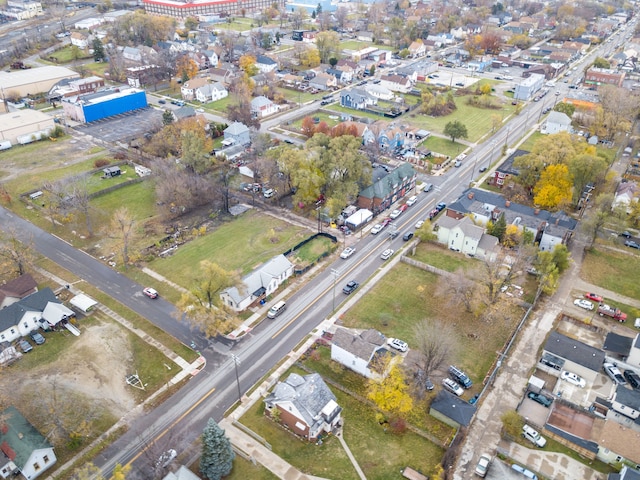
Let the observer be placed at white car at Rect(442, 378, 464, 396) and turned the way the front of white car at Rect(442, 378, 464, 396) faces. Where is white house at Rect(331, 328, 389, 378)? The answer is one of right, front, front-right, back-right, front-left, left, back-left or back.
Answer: back-right

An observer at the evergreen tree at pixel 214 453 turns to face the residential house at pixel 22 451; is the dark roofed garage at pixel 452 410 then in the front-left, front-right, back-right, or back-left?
back-right

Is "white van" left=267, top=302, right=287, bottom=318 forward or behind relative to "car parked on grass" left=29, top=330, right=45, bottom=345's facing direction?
forward

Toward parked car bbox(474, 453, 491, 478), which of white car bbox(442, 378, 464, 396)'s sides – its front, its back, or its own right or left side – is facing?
front

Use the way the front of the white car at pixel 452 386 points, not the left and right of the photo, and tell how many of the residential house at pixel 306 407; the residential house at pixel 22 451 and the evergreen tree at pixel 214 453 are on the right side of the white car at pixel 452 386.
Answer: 3

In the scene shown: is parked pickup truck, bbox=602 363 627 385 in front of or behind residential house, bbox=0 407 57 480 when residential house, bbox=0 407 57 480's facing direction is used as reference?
in front

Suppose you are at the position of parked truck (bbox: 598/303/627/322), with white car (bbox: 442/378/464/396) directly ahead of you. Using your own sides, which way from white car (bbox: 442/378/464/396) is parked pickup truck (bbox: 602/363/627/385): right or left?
left
